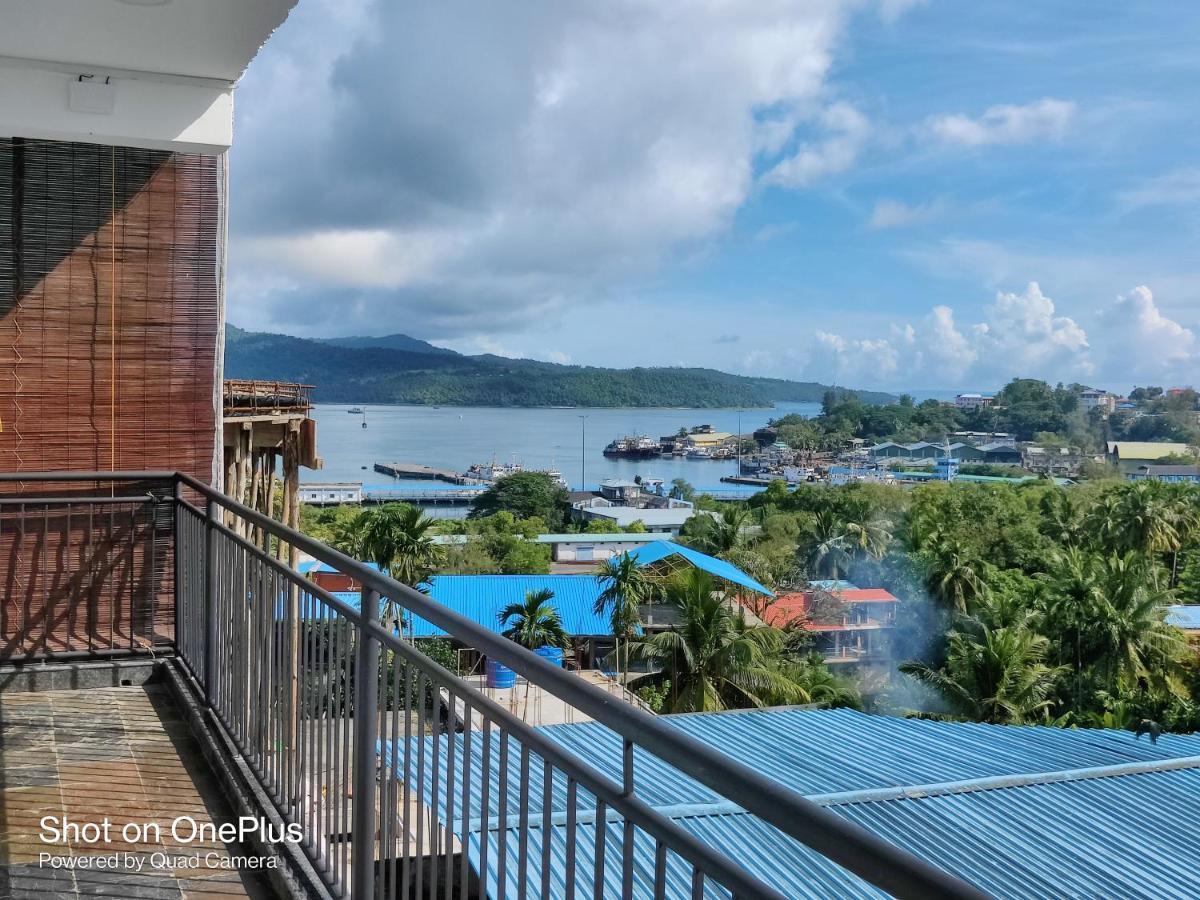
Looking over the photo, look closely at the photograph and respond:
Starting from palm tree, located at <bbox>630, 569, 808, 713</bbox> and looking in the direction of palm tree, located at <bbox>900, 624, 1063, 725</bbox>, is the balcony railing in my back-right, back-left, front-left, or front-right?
back-right

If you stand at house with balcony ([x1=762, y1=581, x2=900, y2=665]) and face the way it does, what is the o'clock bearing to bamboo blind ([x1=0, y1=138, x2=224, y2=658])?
The bamboo blind is roughly at 12 o'clock from the house with balcony.

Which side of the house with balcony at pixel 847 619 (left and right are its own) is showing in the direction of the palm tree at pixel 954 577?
left

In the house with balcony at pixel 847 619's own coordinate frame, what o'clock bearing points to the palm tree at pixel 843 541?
The palm tree is roughly at 6 o'clock from the house with balcony.

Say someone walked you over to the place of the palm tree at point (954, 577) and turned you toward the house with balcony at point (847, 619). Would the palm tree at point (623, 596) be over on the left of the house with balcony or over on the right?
left

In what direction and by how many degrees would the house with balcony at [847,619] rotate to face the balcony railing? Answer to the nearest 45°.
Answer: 0° — it already faces it

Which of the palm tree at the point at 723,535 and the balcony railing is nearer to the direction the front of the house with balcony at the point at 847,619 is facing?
the balcony railing

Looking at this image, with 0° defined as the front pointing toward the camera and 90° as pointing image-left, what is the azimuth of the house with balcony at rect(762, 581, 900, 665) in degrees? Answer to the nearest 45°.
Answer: approximately 0°

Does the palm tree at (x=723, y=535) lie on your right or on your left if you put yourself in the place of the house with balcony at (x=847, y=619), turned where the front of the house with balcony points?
on your right

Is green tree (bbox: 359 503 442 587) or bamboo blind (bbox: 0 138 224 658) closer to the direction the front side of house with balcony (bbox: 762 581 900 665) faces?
the bamboo blind
